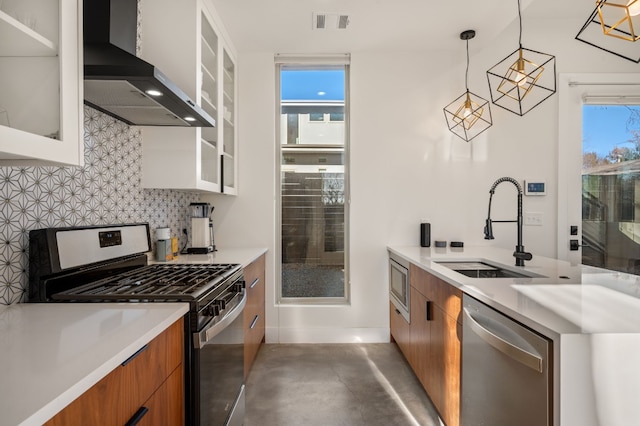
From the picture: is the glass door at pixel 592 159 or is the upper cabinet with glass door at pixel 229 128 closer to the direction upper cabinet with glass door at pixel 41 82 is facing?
the glass door

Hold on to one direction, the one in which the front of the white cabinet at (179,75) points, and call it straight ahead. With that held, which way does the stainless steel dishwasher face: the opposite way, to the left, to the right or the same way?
the opposite way

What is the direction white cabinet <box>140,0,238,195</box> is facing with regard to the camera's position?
facing to the right of the viewer

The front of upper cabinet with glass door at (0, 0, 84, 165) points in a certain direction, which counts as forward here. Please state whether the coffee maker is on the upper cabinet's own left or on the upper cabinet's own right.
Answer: on the upper cabinet's own left

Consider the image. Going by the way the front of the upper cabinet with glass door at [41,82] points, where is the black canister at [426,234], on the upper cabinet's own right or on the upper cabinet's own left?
on the upper cabinet's own left

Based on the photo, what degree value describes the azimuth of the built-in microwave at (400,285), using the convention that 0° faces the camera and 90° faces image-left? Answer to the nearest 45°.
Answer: approximately 90°

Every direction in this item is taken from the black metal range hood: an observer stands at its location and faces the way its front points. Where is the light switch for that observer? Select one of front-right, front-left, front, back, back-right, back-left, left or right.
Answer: front-left

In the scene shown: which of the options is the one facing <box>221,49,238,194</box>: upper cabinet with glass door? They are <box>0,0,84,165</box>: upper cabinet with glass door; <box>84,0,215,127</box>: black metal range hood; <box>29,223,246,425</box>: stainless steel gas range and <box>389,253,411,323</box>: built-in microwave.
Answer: the built-in microwave

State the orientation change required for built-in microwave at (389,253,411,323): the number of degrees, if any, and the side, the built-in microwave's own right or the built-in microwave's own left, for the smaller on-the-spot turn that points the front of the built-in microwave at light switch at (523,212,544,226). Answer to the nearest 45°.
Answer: approximately 135° to the built-in microwave's own right

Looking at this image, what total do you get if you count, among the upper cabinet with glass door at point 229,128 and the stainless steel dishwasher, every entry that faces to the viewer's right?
1

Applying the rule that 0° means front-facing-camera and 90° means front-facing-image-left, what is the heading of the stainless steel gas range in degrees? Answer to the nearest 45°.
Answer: approximately 315°
